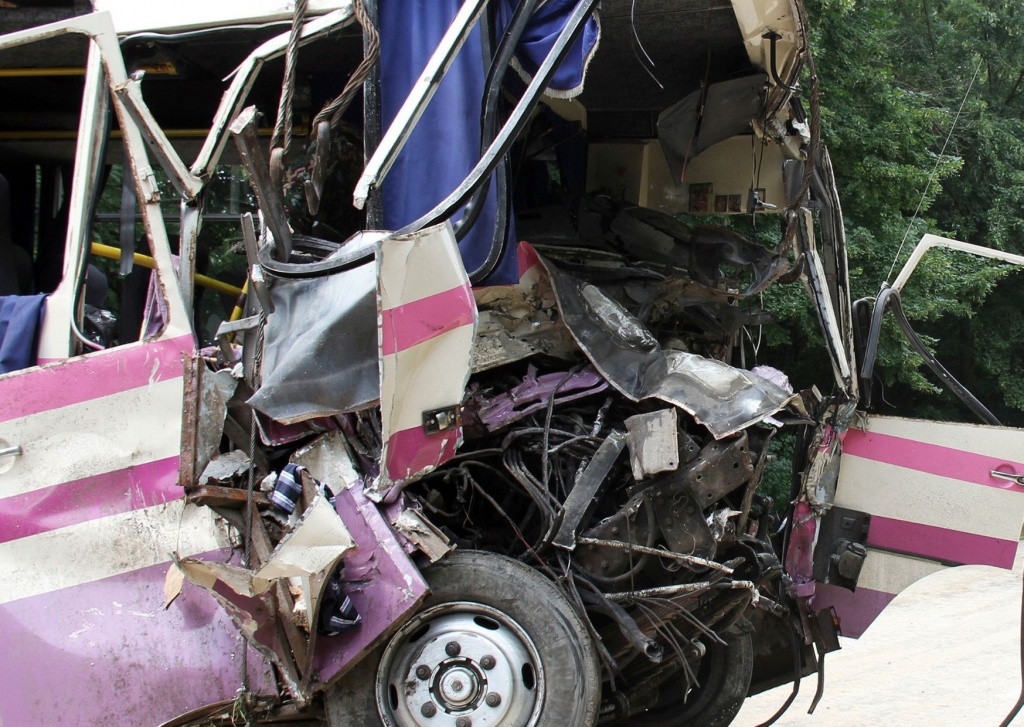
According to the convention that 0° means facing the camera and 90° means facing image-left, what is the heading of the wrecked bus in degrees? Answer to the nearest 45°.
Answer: approximately 270°
